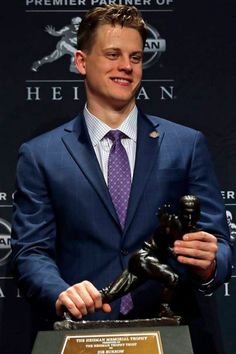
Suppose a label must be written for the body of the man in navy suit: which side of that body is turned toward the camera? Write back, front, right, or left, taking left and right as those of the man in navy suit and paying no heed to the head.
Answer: front
